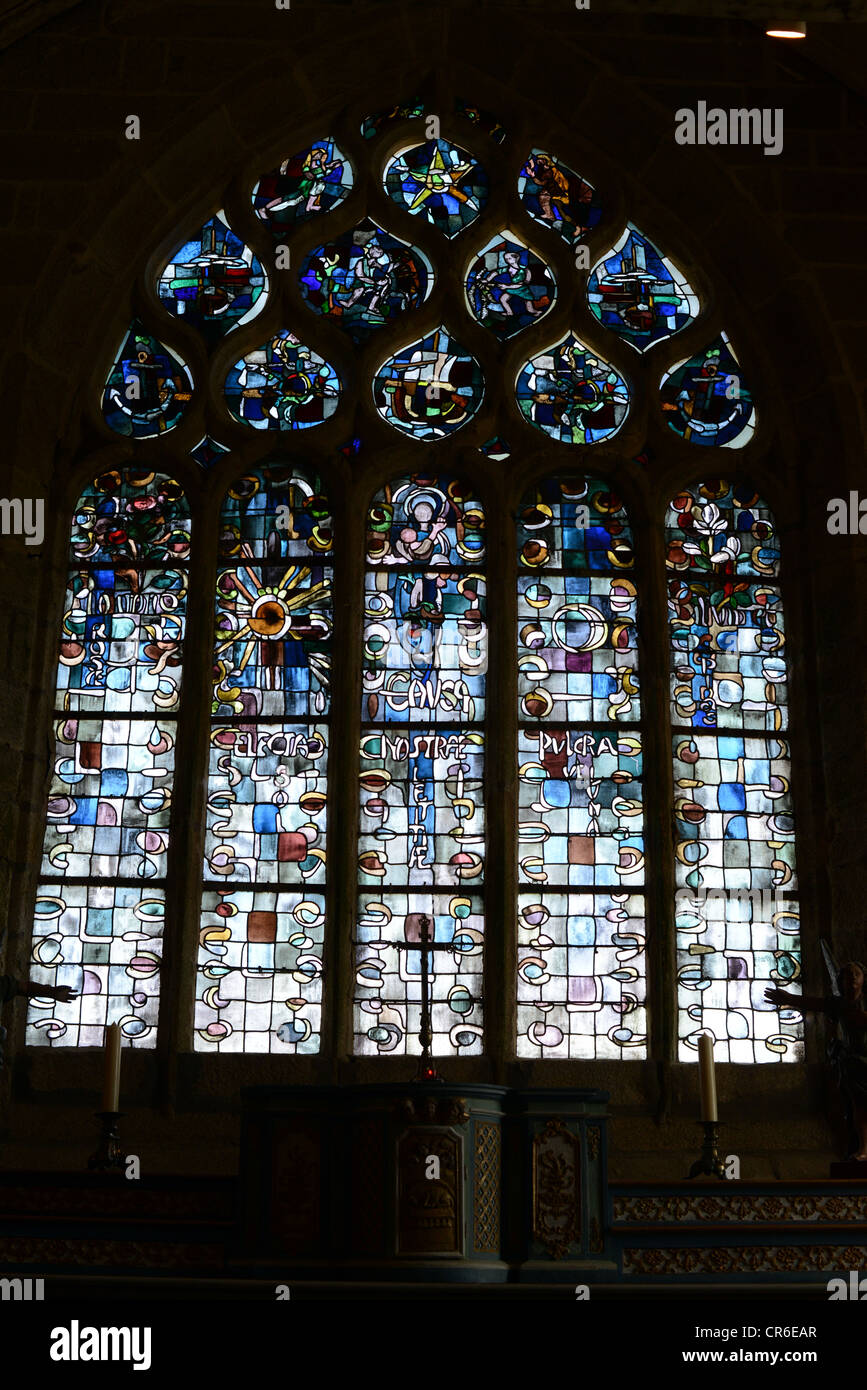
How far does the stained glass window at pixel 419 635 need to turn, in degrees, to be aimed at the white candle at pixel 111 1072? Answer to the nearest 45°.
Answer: approximately 45° to its right

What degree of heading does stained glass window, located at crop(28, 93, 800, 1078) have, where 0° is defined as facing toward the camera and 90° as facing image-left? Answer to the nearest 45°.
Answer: approximately 0°

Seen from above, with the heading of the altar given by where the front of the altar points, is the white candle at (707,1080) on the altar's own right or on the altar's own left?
on the altar's own left

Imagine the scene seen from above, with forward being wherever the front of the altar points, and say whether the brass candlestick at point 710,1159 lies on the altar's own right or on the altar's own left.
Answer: on the altar's own left

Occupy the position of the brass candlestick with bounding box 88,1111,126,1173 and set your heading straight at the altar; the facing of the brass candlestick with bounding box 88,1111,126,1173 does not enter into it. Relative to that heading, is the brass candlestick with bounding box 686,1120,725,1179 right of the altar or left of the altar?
left

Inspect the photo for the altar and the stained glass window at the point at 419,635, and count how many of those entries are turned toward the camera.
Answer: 2

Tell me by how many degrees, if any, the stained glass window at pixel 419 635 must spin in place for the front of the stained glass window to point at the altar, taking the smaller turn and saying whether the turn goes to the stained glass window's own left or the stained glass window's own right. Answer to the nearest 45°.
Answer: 0° — it already faces it

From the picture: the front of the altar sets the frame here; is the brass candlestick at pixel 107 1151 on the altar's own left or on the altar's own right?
on the altar's own right

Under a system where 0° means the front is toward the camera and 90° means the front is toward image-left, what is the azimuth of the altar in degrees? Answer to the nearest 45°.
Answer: approximately 0°

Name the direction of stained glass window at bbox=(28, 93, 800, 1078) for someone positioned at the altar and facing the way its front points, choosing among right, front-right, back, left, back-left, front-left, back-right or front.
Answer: back
